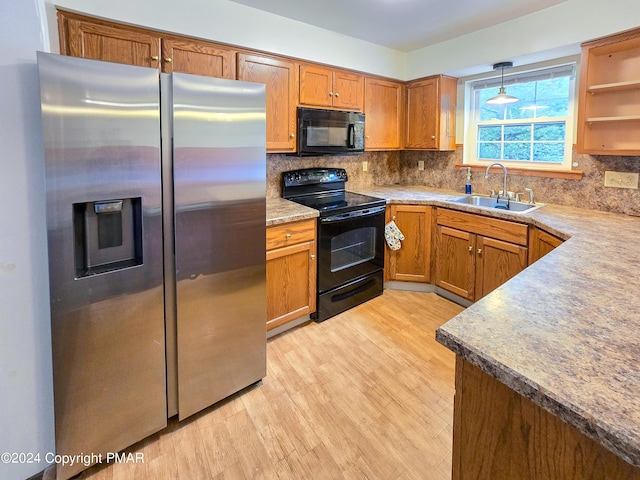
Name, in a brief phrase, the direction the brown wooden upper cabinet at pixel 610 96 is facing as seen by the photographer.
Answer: facing the viewer and to the left of the viewer

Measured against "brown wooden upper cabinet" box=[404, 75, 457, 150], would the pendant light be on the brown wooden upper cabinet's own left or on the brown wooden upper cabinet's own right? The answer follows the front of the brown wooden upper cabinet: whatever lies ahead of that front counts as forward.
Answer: on the brown wooden upper cabinet's own left

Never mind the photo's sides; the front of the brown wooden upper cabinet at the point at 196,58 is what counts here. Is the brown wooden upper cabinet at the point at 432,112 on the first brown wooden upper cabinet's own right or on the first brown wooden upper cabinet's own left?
on the first brown wooden upper cabinet's own left

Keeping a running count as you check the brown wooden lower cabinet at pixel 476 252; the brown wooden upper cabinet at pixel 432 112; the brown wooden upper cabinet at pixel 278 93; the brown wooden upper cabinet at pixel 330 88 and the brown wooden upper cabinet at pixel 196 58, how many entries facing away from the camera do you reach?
0

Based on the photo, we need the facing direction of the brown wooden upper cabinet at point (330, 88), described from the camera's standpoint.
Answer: facing the viewer and to the right of the viewer

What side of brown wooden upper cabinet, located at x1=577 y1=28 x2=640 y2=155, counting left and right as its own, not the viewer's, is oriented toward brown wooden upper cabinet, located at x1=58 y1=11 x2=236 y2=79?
front

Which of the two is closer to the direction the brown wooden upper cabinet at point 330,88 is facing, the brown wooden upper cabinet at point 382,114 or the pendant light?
the pendant light

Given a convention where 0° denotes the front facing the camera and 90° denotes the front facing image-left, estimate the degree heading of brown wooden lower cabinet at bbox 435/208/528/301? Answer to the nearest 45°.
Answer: approximately 45°

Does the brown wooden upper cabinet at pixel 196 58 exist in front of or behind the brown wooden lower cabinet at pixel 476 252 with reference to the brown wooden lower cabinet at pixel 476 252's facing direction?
in front

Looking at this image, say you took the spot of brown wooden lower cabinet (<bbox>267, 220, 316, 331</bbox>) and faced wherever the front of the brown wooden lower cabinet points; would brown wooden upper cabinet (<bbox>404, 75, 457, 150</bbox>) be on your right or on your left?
on your left
